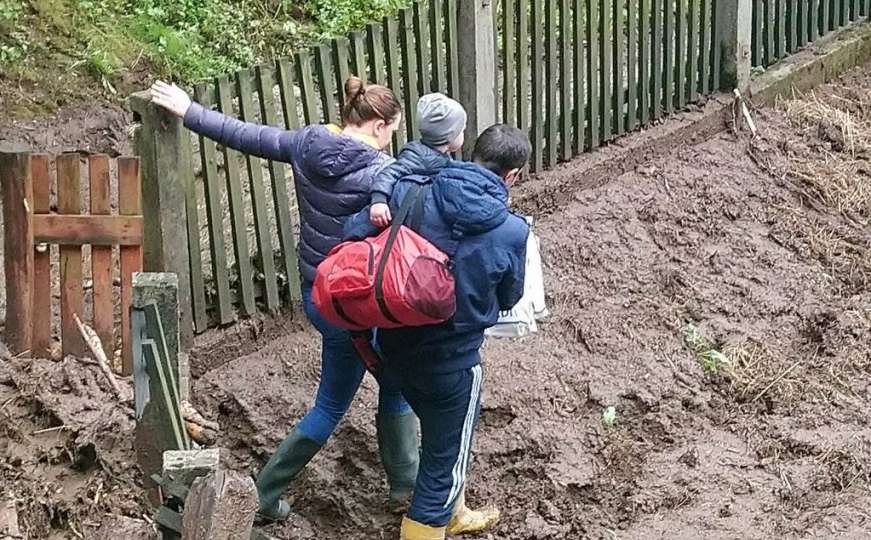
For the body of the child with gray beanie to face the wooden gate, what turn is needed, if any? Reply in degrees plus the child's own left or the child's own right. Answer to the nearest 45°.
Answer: approximately 90° to the child's own left

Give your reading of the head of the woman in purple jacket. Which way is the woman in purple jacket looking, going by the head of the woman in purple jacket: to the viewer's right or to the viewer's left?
to the viewer's right

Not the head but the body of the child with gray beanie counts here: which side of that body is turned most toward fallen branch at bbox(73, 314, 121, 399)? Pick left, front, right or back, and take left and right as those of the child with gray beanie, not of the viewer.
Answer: left

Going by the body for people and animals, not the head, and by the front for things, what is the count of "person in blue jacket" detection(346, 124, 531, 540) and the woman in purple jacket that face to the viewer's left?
0

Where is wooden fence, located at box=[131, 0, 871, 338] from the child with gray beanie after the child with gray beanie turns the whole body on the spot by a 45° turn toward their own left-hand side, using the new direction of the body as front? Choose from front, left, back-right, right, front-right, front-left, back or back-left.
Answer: front

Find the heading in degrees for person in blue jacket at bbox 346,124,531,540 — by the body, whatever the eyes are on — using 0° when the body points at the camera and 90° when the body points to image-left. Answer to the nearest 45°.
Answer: approximately 225°

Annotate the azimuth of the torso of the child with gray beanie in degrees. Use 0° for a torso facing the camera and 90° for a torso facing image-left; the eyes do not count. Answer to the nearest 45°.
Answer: approximately 225°

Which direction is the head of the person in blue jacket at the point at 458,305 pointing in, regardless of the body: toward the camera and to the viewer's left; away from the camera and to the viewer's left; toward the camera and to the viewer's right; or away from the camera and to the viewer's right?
away from the camera and to the viewer's right

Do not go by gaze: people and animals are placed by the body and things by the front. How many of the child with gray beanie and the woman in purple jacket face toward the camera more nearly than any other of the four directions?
0

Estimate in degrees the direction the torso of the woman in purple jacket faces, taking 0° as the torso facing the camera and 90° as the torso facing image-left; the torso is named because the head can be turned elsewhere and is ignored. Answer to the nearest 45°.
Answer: approximately 225°
